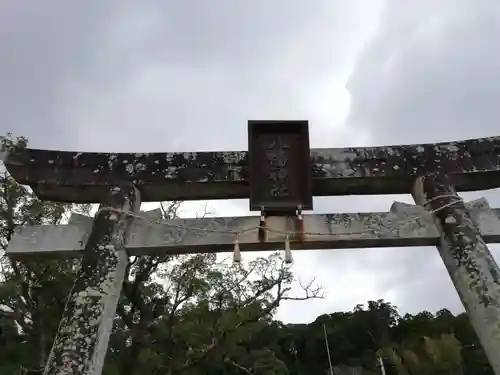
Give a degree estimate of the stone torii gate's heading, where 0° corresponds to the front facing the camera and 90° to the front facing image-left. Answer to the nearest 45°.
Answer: approximately 0°

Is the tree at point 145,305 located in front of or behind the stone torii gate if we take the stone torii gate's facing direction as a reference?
behind
